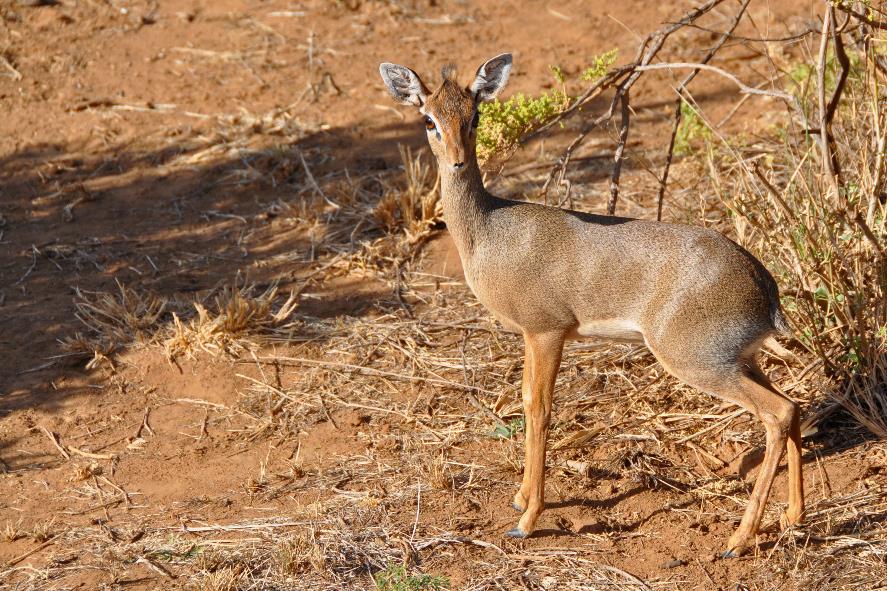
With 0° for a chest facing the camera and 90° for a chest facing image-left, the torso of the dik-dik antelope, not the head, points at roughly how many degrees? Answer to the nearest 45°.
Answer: approximately 90°

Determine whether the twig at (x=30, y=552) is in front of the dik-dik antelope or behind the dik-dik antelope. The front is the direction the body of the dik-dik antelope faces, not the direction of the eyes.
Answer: in front

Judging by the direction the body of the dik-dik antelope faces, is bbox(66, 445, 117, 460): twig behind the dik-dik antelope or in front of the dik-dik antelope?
in front

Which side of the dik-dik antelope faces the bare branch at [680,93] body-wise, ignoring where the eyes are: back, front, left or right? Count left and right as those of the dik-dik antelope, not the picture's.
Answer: right

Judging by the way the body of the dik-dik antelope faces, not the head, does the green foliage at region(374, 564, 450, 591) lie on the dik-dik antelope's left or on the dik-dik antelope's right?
on the dik-dik antelope's left

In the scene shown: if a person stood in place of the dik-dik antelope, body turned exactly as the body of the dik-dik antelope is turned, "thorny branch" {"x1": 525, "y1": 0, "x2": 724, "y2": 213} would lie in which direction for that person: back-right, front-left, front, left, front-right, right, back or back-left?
right

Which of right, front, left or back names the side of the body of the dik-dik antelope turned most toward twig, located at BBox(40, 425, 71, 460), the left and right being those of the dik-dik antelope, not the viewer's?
front

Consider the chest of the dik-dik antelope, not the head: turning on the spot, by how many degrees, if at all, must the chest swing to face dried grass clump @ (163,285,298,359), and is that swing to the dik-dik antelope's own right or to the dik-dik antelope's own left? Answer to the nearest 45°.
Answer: approximately 45° to the dik-dik antelope's own right

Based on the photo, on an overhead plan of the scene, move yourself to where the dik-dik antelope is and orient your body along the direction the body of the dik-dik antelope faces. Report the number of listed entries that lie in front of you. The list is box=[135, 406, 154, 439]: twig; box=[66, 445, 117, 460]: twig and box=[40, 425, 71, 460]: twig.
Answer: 3

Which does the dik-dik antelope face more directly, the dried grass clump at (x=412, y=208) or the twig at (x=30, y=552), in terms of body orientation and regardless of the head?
the twig
